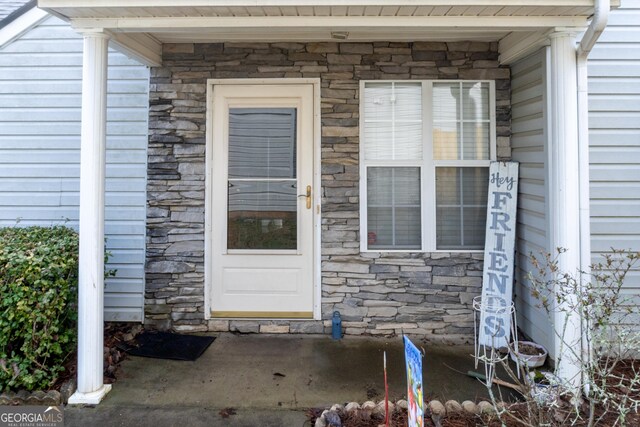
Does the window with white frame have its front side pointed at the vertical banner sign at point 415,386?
yes

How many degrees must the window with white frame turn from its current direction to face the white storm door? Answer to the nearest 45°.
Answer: approximately 90° to its right

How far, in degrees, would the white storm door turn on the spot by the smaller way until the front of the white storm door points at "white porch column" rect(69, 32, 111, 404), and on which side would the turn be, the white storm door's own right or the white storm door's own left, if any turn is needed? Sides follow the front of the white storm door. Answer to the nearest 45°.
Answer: approximately 45° to the white storm door's own right

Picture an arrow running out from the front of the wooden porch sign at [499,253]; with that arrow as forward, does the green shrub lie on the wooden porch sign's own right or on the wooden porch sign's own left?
on the wooden porch sign's own right

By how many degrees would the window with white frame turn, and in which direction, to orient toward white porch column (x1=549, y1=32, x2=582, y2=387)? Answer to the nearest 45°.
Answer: approximately 45° to its left

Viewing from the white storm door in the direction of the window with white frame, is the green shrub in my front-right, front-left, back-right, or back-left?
back-right
